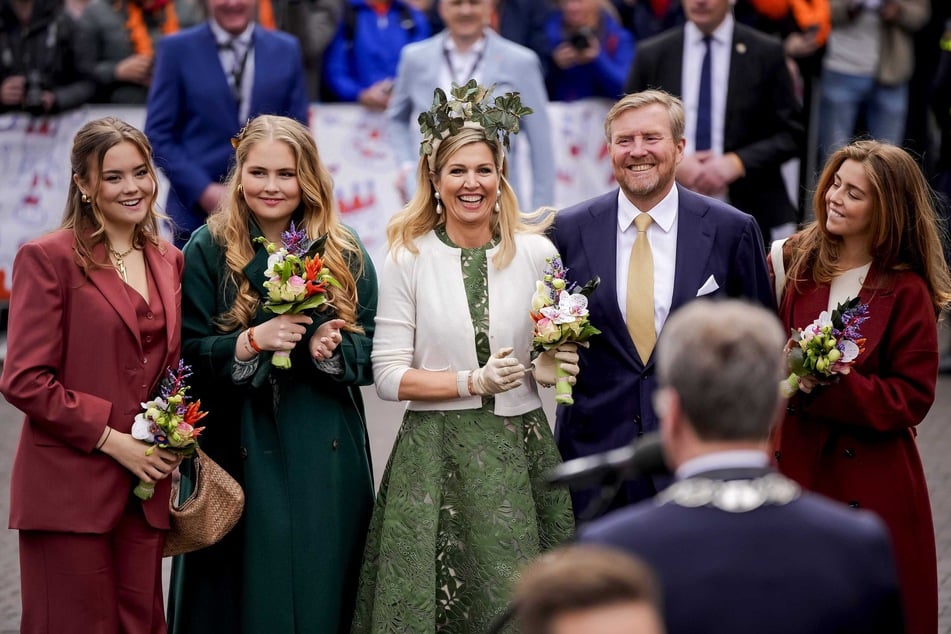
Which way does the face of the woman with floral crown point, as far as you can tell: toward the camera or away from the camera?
toward the camera

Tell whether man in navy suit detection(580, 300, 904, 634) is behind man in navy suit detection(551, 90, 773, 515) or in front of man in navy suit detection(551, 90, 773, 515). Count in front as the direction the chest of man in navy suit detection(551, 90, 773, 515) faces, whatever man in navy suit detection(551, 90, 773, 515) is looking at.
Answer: in front

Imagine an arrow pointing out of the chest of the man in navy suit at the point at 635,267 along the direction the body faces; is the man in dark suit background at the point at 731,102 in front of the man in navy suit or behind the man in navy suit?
behind

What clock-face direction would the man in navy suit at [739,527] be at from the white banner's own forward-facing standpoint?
The man in navy suit is roughly at 12 o'clock from the white banner.

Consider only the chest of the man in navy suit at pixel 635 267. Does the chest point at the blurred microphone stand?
yes

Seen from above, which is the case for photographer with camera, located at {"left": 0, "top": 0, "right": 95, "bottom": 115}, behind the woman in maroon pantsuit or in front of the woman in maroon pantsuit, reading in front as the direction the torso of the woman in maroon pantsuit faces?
behind

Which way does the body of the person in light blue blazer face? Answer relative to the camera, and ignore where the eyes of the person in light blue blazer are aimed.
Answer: toward the camera

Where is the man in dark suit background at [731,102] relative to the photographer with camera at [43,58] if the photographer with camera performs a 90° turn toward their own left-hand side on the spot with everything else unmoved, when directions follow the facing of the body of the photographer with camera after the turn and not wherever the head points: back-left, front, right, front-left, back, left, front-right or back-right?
front-right

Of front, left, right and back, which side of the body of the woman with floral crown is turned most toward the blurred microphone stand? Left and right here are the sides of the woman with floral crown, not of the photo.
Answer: front

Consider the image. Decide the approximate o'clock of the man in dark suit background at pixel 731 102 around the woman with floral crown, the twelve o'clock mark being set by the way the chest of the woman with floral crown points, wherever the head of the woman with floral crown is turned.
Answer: The man in dark suit background is roughly at 7 o'clock from the woman with floral crown.

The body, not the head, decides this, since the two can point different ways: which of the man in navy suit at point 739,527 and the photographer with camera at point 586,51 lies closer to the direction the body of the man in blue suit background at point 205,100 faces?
the man in navy suit

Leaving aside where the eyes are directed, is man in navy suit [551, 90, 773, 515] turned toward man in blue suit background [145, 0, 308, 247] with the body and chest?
no

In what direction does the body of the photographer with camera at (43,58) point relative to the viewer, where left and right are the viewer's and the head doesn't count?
facing the viewer

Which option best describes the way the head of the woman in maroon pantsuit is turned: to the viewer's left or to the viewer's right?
to the viewer's right

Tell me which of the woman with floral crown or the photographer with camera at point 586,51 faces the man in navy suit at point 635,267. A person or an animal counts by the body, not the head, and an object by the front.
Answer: the photographer with camera

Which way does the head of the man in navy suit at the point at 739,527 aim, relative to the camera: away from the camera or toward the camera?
away from the camera

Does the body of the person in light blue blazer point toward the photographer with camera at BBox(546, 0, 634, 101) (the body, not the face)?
no

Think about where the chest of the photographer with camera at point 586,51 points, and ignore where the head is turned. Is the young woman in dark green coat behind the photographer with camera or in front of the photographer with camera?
in front

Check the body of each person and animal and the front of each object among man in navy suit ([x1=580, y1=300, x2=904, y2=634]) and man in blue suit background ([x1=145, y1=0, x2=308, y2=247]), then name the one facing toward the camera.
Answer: the man in blue suit background
